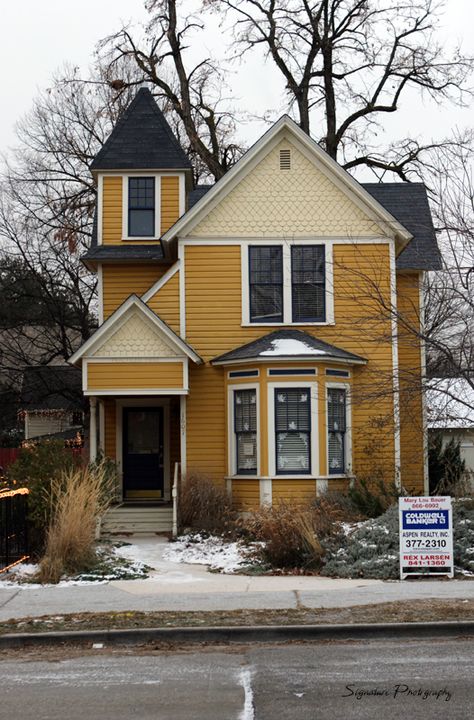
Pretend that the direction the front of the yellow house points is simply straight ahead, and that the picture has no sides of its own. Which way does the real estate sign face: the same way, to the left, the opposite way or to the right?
the same way

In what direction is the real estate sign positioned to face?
toward the camera

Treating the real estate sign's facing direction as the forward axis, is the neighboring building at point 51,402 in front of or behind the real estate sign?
behind

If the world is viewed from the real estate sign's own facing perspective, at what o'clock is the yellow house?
The yellow house is roughly at 5 o'clock from the real estate sign.

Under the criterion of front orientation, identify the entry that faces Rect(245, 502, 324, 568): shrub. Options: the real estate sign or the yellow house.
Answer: the yellow house

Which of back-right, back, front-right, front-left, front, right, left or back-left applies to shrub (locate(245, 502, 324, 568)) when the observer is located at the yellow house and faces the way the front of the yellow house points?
front

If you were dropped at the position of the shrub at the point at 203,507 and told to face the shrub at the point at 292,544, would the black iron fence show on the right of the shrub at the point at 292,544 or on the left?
right

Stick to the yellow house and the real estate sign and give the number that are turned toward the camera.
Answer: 2

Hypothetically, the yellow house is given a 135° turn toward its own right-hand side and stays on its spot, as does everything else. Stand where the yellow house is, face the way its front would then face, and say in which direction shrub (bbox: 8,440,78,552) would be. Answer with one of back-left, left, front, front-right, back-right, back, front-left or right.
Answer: left

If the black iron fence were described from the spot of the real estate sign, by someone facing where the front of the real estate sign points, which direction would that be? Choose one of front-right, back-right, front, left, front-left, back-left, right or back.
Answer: right

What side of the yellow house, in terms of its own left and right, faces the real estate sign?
front

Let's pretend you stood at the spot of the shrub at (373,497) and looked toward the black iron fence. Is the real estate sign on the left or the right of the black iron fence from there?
left

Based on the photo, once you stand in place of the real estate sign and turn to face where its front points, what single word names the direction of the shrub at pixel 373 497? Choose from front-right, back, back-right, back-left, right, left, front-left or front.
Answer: back

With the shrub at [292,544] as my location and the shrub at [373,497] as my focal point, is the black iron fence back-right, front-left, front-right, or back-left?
back-left

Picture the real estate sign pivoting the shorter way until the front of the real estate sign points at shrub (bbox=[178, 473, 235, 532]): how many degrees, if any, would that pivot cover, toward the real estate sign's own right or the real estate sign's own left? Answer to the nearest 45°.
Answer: approximately 135° to the real estate sign's own right

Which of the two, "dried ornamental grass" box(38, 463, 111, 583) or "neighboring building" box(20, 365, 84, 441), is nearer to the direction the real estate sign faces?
the dried ornamental grass

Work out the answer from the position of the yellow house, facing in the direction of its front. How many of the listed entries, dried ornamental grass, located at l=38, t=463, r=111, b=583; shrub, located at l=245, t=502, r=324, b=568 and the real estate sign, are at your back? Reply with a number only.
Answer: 0

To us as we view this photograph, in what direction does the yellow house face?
facing the viewer
